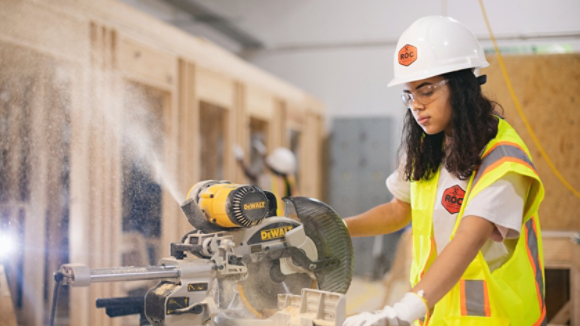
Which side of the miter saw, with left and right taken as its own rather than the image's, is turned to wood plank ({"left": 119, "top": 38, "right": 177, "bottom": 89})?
left

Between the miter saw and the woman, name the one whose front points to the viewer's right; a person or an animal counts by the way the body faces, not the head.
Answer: the miter saw

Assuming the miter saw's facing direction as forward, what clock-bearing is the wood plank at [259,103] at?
The wood plank is roughly at 9 o'clock from the miter saw.

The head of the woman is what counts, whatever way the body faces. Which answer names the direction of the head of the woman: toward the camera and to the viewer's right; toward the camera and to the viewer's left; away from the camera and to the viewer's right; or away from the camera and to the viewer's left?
toward the camera and to the viewer's left

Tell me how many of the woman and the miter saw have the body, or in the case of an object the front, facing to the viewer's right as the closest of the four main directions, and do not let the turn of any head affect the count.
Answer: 1

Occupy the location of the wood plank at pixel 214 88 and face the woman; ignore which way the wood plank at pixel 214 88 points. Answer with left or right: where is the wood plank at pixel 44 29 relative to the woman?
right

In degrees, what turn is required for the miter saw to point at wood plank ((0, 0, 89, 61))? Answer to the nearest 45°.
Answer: approximately 135° to its left

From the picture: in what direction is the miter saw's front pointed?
to the viewer's right

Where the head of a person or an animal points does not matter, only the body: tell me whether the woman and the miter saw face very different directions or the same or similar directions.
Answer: very different directions

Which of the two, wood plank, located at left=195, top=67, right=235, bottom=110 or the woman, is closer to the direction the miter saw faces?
the woman

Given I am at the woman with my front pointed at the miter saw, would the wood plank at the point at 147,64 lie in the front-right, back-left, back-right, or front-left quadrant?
front-right

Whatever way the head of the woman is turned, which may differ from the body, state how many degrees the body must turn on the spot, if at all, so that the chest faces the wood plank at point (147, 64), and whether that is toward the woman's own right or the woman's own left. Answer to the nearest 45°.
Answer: approximately 90° to the woman's own right

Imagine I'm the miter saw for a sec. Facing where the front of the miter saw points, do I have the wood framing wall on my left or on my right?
on my left

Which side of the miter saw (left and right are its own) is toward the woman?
front
